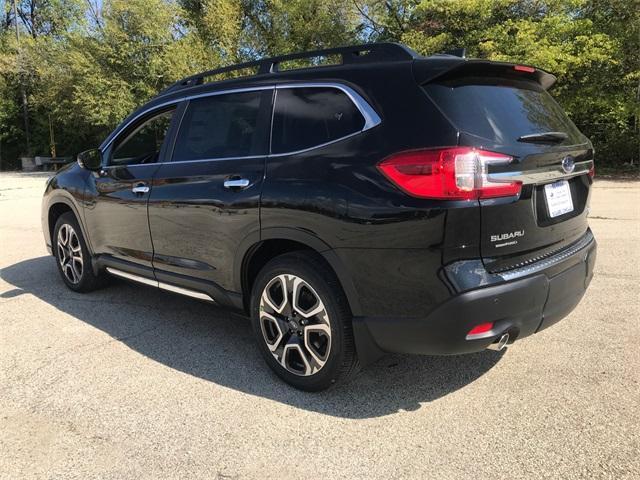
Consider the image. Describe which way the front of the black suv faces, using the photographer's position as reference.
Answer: facing away from the viewer and to the left of the viewer
